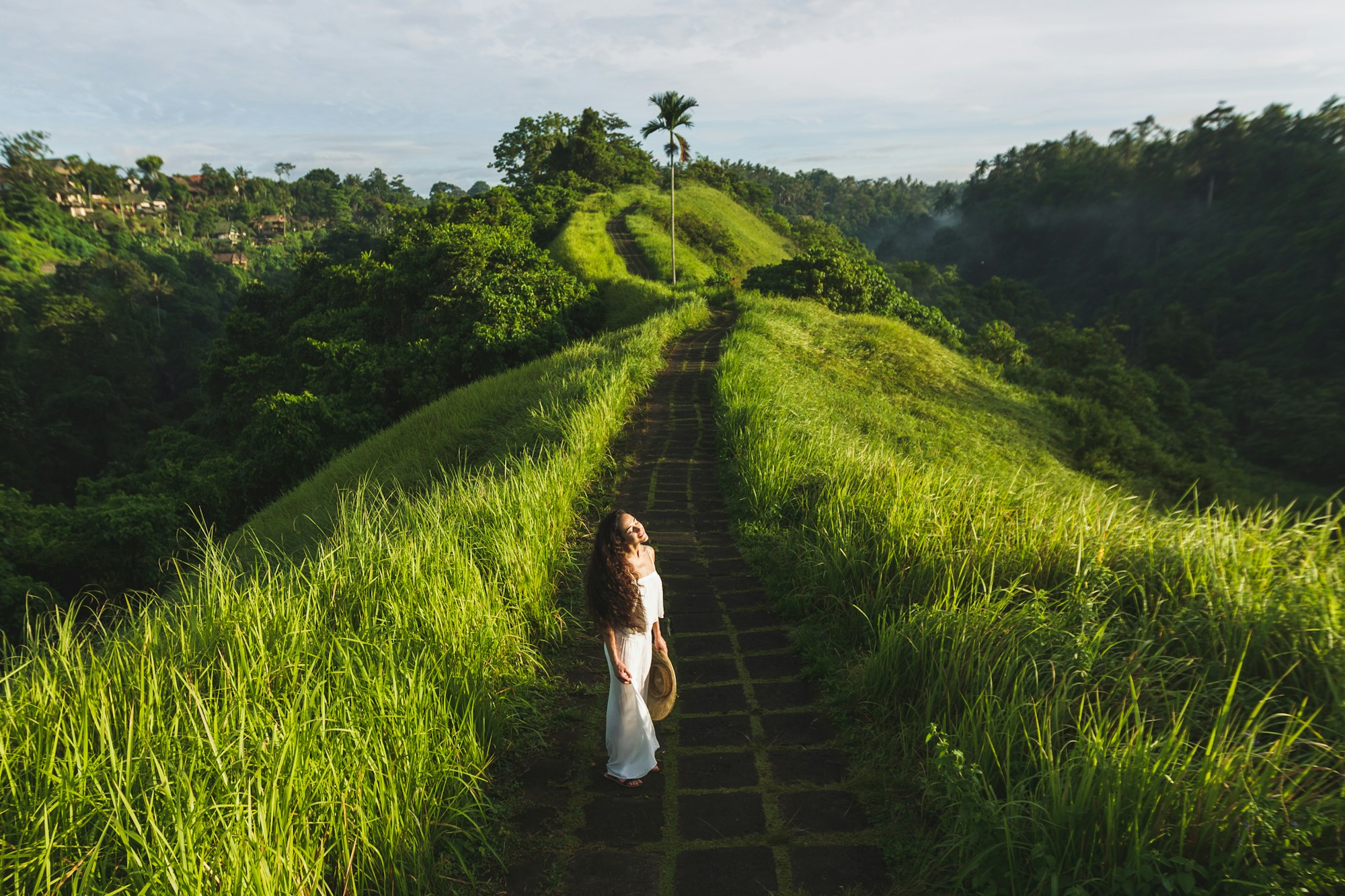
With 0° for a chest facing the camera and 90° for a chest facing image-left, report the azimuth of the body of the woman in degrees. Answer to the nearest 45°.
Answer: approximately 315°

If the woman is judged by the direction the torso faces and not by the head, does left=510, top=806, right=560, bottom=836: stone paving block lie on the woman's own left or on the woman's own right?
on the woman's own right
